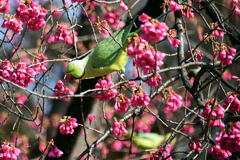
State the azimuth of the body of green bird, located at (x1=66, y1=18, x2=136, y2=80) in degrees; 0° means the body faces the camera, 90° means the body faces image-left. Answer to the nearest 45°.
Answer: approximately 90°
